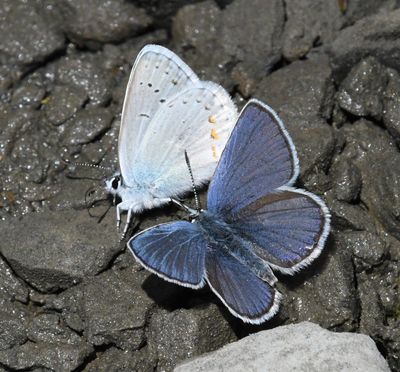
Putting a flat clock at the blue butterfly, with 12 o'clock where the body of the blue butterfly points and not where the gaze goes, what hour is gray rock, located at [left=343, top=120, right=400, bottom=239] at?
The gray rock is roughly at 3 o'clock from the blue butterfly.

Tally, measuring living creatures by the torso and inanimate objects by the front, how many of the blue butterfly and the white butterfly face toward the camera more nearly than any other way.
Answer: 0

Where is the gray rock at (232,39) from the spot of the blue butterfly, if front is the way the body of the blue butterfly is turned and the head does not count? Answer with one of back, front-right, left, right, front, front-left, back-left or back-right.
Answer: front-right

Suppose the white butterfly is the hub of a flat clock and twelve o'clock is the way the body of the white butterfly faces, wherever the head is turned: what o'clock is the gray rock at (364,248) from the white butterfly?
The gray rock is roughly at 7 o'clock from the white butterfly.

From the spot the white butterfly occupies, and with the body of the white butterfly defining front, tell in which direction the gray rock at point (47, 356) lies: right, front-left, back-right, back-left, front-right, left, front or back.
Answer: front-left

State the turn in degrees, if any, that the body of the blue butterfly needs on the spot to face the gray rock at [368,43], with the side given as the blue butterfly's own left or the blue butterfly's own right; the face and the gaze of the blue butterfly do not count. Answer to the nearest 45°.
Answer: approximately 90° to the blue butterfly's own right

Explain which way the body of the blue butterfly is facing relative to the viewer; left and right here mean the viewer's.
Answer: facing away from the viewer and to the left of the viewer

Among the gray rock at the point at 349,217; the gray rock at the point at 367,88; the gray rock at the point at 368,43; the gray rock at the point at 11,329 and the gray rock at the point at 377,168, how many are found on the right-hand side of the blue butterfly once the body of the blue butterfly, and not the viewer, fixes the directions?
4

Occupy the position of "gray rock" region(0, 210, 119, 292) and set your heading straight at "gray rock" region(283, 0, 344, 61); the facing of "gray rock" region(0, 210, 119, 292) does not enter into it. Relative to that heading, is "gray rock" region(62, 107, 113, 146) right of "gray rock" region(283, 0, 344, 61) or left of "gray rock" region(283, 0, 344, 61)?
left

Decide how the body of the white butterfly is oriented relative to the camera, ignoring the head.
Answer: to the viewer's left

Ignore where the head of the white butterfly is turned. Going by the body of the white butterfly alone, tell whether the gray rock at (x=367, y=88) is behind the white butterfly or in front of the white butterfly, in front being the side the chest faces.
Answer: behind

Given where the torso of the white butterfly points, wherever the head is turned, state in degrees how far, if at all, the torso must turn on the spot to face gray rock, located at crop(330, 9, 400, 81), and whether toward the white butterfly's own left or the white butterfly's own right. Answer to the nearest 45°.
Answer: approximately 180°

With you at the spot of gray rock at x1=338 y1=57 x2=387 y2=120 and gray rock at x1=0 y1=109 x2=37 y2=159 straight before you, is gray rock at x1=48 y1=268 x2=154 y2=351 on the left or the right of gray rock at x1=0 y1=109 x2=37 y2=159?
left

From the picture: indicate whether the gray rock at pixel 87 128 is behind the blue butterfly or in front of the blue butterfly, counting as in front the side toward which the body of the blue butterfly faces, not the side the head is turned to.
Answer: in front

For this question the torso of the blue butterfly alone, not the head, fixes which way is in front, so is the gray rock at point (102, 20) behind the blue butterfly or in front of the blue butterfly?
in front
